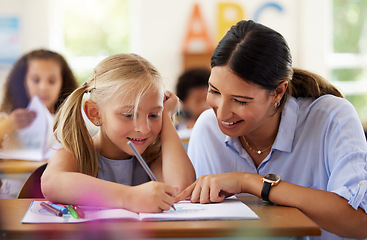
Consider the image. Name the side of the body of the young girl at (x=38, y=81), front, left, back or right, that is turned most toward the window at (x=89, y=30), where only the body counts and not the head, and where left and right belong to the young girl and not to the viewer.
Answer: back

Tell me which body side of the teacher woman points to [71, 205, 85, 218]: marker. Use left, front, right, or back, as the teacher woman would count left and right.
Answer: front

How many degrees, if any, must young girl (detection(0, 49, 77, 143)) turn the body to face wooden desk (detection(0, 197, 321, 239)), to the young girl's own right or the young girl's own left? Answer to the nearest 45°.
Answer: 0° — they already face it

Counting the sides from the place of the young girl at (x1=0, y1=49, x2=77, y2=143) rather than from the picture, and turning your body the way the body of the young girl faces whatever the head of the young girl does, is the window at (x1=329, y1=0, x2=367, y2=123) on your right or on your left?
on your left

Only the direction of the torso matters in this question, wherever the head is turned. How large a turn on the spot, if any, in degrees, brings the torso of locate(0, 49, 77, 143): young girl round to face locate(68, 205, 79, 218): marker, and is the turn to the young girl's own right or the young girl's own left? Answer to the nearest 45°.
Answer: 0° — they already face it

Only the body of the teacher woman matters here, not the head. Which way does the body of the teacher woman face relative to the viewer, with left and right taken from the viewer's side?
facing the viewer and to the left of the viewer

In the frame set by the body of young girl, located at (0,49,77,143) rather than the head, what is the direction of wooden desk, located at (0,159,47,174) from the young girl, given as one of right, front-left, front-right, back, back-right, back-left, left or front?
front

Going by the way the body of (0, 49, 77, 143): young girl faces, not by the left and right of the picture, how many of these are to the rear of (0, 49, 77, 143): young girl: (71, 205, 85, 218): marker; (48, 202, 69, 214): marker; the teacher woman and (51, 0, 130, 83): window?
1

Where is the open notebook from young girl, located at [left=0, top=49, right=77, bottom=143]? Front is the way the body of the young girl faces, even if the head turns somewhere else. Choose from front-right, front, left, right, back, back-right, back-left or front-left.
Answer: front

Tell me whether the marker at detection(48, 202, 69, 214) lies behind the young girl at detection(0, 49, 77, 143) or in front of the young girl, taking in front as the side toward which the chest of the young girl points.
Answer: in front

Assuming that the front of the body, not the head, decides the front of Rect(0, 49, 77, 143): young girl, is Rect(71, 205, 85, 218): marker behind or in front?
in front

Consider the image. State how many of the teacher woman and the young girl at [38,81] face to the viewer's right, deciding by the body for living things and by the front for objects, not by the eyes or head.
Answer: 0

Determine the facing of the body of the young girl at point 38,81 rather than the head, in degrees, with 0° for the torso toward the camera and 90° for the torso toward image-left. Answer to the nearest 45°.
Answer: approximately 0°

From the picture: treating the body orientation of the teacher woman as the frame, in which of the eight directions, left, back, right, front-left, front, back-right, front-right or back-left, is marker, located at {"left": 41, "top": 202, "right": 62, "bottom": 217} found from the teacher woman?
front
